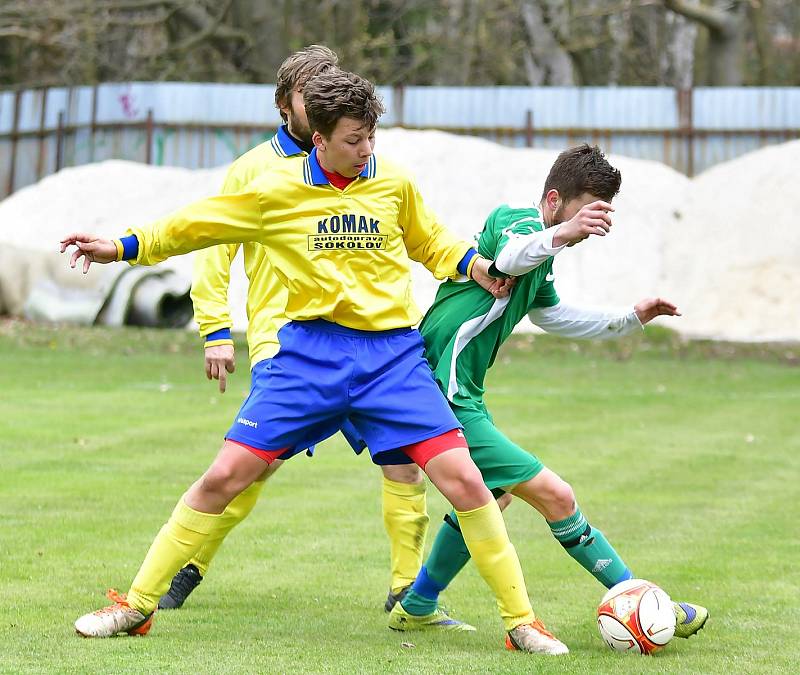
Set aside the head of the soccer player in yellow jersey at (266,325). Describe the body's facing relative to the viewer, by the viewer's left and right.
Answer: facing the viewer and to the right of the viewer

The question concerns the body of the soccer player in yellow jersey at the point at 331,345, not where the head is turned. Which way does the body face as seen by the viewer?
toward the camera

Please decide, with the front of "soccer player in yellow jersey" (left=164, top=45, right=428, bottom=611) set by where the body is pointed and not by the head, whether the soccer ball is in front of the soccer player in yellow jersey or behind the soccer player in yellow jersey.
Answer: in front

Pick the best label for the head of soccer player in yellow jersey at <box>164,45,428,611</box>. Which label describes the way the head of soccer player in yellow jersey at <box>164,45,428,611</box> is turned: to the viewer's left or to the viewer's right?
to the viewer's right

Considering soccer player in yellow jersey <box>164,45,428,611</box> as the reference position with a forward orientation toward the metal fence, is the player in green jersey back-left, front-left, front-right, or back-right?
back-right

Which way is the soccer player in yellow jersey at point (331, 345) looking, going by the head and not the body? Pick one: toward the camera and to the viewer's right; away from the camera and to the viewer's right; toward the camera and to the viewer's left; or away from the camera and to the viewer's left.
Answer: toward the camera and to the viewer's right

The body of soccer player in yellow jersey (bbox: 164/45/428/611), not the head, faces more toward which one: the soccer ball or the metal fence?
the soccer ball

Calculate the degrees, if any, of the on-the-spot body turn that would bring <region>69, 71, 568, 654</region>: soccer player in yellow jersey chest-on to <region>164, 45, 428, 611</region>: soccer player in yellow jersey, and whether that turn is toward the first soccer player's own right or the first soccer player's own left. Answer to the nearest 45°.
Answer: approximately 180°
